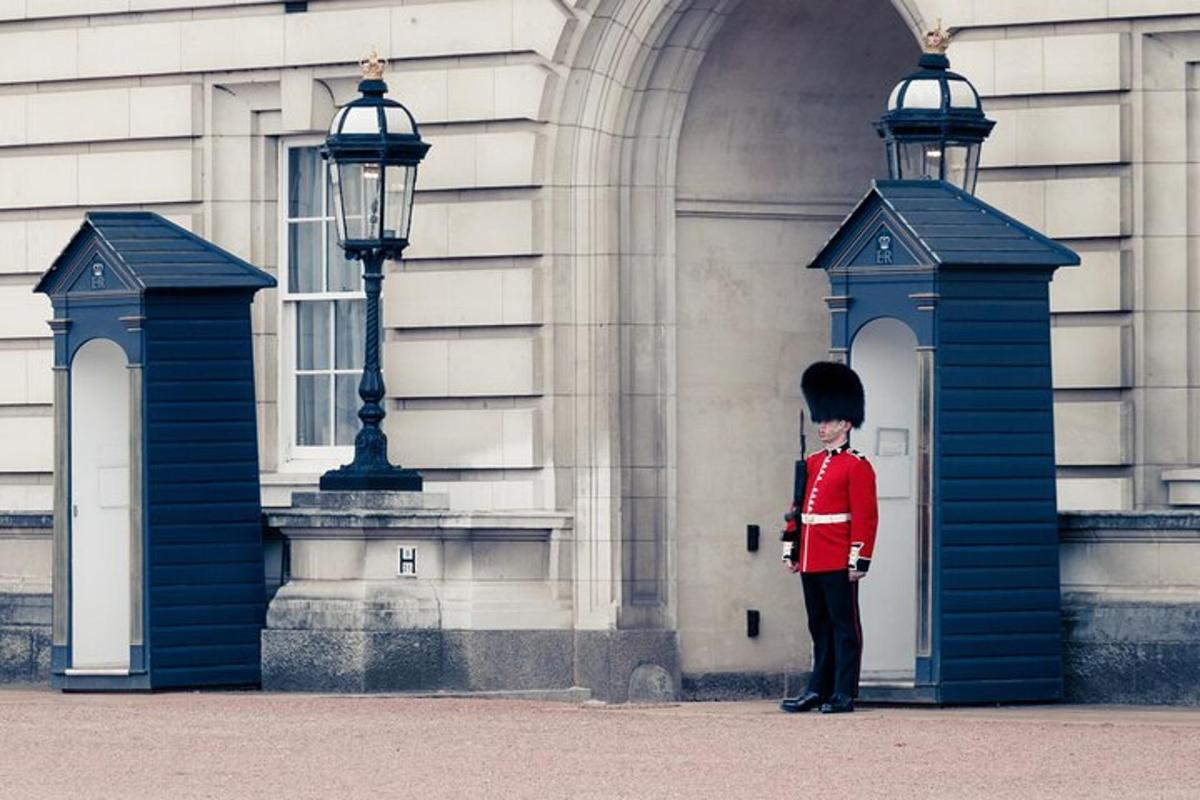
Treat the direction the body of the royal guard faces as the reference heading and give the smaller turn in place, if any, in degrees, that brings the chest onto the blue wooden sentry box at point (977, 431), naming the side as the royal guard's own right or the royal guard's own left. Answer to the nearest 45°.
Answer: approximately 135° to the royal guard's own left

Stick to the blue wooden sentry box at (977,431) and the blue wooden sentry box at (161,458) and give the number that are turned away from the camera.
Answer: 0

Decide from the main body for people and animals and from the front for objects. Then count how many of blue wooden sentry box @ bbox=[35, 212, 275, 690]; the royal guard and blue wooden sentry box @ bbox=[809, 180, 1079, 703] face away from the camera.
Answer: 0

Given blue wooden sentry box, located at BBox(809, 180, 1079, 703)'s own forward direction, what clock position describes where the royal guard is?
The royal guard is roughly at 1 o'clock from the blue wooden sentry box.

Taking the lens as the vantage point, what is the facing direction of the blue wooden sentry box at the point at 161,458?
facing the viewer and to the left of the viewer

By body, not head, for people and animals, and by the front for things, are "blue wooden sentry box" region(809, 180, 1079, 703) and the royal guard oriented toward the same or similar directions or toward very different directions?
same or similar directions

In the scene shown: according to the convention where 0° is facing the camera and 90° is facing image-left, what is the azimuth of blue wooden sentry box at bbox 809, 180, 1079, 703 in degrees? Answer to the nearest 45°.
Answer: approximately 45°

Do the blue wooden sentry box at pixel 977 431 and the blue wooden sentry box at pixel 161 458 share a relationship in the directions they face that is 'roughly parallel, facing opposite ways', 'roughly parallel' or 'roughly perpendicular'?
roughly parallel

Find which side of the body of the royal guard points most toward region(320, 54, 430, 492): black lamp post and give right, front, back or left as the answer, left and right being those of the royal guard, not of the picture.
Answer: right

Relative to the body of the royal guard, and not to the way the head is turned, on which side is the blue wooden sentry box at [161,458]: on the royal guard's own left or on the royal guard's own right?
on the royal guard's own right
